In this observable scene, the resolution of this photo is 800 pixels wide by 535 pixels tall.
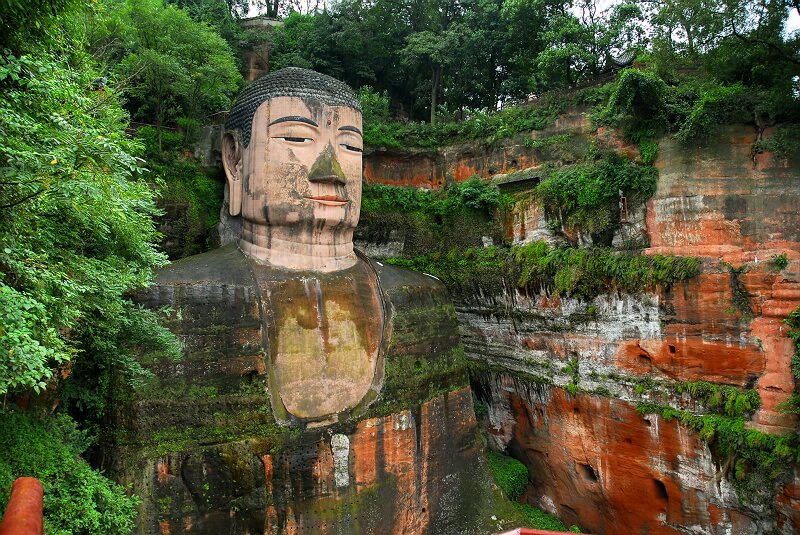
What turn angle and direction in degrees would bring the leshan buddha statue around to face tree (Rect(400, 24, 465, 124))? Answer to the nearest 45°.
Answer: approximately 90° to its left

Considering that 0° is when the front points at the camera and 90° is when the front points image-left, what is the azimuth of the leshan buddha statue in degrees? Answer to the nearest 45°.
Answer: approximately 315°
